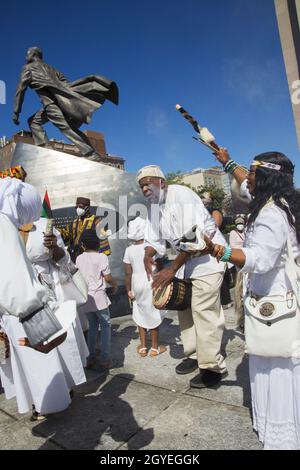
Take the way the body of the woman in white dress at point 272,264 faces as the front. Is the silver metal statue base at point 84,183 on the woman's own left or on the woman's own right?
on the woman's own right

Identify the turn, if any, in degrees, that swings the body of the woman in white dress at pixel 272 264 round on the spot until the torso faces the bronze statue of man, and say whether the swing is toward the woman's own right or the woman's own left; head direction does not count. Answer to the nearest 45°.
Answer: approximately 45° to the woman's own right

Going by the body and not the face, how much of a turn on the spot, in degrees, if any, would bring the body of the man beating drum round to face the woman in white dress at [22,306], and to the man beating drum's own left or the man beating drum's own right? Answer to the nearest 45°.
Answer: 0° — they already face them

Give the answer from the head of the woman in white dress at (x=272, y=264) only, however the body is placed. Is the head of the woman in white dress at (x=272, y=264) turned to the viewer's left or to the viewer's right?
to the viewer's left

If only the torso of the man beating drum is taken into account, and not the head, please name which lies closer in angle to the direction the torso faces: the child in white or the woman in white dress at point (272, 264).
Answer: the child in white

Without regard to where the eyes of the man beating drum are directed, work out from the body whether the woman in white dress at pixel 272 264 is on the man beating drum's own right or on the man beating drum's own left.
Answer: on the man beating drum's own left

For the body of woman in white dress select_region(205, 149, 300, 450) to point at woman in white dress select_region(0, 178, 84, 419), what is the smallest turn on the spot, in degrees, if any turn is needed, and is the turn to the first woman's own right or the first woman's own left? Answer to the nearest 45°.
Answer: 0° — they already face them

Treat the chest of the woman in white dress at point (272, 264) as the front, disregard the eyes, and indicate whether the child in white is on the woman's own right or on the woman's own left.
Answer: on the woman's own right

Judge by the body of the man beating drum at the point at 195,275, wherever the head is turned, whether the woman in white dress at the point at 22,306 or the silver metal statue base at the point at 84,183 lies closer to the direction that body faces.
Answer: the woman in white dress

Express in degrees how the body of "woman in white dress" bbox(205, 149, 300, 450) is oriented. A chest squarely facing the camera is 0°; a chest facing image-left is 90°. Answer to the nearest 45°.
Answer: approximately 90°

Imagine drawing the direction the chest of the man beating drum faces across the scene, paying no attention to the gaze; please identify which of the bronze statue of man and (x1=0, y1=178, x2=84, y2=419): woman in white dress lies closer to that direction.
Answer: the woman in white dress

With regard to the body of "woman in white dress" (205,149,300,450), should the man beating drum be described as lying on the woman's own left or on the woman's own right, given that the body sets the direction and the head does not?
on the woman's own right
